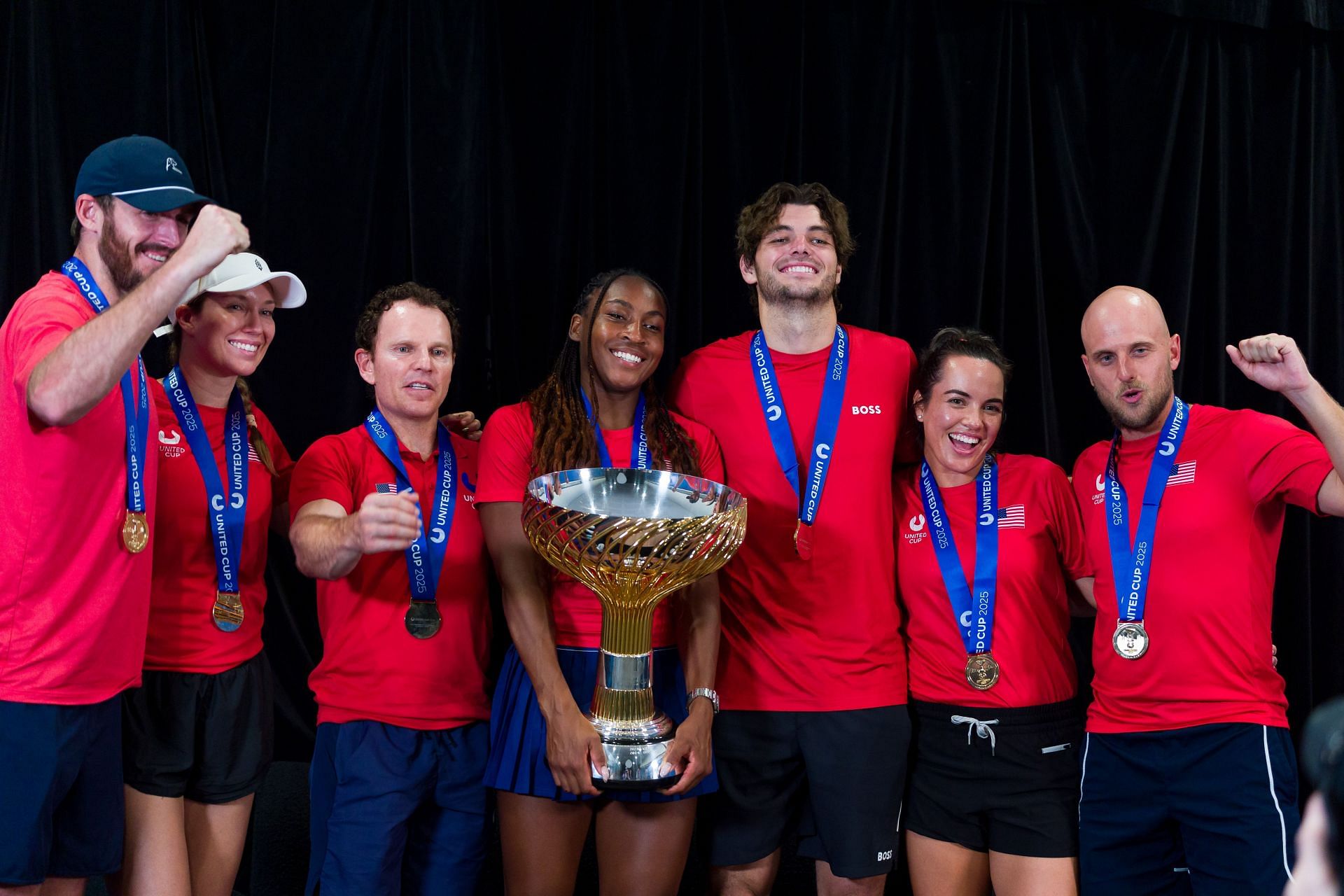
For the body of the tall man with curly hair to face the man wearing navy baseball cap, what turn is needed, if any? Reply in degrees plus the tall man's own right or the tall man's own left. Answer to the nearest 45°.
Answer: approximately 45° to the tall man's own right

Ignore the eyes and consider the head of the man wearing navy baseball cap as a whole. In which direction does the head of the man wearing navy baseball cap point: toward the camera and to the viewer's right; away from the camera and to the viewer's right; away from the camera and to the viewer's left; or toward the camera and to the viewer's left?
toward the camera and to the viewer's right

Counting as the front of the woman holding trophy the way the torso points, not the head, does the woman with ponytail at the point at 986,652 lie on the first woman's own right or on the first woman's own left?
on the first woman's own left

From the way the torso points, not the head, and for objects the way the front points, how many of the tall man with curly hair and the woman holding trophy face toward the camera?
2

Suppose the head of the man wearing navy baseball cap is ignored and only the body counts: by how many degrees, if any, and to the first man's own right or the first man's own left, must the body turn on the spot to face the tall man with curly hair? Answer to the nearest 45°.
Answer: approximately 45° to the first man's own left

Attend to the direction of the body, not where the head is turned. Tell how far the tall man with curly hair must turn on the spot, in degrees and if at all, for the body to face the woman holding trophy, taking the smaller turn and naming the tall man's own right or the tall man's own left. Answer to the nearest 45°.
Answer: approximately 45° to the tall man's own right

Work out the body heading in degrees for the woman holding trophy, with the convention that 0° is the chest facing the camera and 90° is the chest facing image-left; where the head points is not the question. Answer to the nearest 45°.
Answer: approximately 0°

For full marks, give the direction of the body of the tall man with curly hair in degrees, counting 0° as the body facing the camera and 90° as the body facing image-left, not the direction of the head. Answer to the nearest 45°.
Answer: approximately 0°
